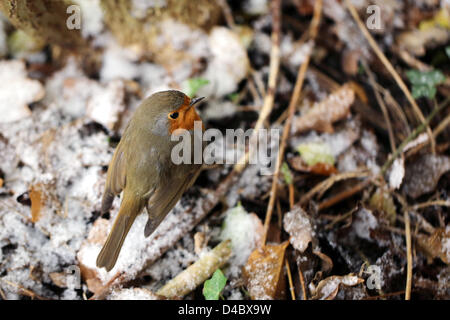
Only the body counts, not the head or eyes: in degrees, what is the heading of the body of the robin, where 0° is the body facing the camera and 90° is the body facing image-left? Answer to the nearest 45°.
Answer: approximately 225°

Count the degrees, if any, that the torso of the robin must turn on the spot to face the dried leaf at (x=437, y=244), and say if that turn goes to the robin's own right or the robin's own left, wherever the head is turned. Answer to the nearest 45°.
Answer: approximately 45° to the robin's own right
